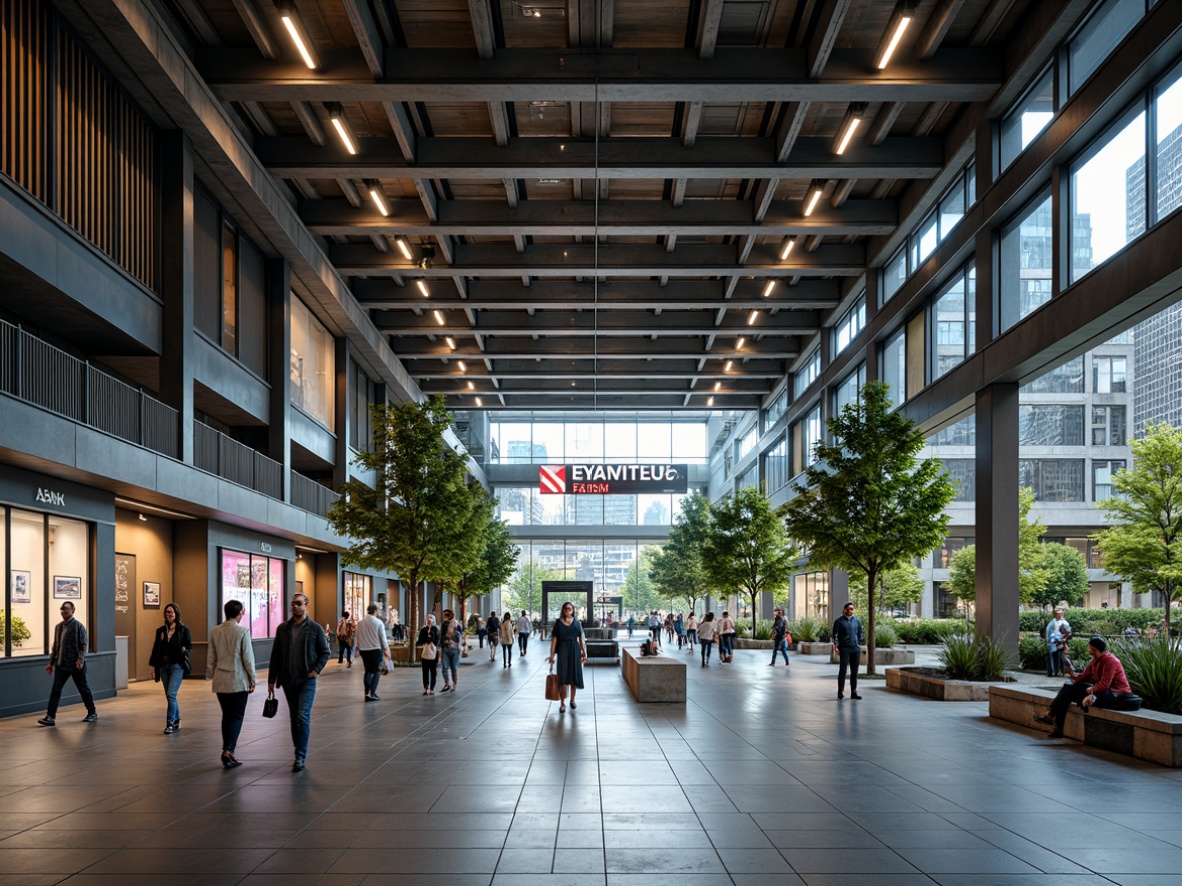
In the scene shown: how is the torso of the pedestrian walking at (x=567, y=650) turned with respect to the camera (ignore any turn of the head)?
toward the camera

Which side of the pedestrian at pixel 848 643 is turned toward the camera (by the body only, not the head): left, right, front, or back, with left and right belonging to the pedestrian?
front

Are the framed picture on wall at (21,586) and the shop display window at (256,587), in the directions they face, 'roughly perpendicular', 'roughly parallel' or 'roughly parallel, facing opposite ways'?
roughly parallel

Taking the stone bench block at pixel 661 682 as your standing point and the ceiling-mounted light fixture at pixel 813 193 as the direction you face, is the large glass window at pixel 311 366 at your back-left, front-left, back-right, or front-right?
front-left

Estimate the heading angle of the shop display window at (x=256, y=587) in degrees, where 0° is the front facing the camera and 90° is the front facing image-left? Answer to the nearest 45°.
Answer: approximately 315°

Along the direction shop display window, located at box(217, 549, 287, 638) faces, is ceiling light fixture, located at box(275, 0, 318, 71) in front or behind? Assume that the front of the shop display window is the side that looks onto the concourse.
in front

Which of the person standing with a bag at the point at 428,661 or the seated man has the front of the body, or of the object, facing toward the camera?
the person standing with a bag

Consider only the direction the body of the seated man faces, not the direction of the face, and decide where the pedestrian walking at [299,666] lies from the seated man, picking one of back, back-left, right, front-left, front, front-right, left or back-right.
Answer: front-left

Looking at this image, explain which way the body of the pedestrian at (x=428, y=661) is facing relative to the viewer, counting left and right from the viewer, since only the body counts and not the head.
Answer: facing the viewer

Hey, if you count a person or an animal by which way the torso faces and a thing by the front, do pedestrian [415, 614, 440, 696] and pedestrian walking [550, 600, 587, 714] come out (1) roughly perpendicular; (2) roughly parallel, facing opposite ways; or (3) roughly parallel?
roughly parallel

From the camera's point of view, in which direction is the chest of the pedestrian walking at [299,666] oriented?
toward the camera

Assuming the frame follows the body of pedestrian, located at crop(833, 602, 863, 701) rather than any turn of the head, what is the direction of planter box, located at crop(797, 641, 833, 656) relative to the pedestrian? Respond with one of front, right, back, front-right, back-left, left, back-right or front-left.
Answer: back
